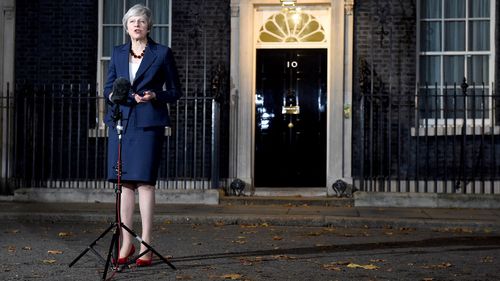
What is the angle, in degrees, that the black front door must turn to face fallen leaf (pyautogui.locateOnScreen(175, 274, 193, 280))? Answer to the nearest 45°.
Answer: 0° — it already faces it

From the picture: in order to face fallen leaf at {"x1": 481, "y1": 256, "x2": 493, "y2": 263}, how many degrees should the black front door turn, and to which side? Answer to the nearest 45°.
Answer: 0° — it already faces it

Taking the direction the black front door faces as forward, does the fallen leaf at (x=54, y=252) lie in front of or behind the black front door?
in front

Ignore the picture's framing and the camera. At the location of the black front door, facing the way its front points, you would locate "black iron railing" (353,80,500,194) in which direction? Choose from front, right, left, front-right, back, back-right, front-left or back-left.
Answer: left

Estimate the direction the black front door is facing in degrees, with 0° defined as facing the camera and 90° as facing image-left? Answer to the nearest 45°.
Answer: approximately 0°

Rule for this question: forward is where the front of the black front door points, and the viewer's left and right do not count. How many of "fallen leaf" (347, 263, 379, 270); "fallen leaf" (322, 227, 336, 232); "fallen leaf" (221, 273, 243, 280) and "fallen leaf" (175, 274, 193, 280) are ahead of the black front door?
4

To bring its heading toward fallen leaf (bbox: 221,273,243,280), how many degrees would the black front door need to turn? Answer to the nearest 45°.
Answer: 0° — it already faces it

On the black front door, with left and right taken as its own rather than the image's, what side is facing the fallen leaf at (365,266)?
front

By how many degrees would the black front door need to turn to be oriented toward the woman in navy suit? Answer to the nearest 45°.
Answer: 0° — it already faces them

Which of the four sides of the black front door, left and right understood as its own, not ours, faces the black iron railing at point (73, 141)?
right
